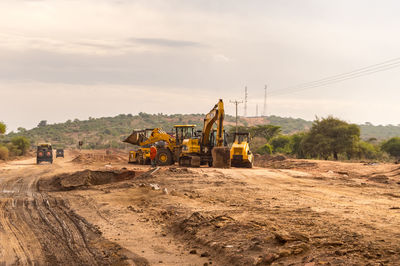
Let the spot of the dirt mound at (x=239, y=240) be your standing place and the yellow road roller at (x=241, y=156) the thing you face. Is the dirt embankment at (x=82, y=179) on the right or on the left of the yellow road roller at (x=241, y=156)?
left

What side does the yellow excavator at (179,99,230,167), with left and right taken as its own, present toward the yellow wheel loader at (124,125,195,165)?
back

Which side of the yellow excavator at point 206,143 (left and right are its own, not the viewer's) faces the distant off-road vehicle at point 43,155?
back

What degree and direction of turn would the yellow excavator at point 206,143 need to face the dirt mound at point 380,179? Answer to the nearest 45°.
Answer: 0° — it already faces it

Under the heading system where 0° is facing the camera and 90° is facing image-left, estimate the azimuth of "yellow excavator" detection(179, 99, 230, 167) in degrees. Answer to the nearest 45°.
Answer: approximately 315°

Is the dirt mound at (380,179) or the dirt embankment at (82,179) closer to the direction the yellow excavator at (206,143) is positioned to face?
the dirt mound

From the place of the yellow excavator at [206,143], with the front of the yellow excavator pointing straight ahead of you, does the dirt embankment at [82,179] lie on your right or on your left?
on your right

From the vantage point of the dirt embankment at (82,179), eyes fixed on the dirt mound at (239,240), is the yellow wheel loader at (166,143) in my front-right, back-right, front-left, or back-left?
back-left

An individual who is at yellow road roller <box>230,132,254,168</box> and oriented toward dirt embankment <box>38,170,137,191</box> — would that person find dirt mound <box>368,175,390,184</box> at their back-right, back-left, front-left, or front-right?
back-left
